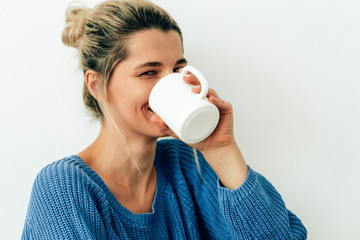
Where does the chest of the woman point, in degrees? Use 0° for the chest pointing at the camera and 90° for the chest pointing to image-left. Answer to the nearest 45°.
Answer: approximately 315°
